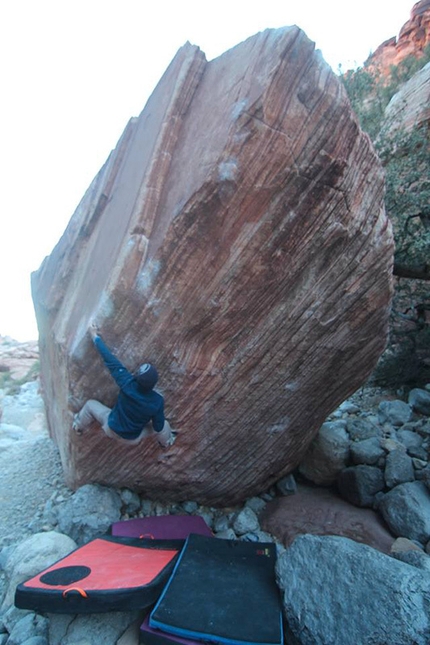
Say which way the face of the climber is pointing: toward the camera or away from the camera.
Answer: away from the camera

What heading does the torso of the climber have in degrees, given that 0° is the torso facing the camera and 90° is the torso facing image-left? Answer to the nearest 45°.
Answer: approximately 180°

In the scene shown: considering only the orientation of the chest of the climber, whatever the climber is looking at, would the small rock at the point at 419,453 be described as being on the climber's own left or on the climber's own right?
on the climber's own right

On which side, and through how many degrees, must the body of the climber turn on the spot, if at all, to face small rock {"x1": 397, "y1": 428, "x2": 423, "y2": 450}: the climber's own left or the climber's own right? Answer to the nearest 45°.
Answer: approximately 90° to the climber's own right

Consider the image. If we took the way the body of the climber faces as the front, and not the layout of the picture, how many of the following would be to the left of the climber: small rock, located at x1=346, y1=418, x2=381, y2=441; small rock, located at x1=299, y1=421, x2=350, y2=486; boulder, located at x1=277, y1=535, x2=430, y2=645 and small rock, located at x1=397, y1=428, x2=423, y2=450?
0

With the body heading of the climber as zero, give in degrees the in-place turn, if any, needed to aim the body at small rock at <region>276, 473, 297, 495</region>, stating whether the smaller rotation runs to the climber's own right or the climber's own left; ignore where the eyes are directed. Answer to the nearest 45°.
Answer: approximately 45° to the climber's own right

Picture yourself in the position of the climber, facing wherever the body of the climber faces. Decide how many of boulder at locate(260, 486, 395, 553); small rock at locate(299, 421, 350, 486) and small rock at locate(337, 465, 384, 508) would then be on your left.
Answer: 0

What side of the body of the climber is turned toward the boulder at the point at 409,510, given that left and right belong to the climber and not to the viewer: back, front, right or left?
right

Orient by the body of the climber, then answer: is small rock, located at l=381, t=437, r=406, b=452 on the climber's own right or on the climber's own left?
on the climber's own right

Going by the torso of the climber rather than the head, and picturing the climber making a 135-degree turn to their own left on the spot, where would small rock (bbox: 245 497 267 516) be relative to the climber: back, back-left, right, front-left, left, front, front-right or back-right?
back

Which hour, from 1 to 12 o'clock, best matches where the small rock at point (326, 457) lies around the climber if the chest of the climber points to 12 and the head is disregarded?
The small rock is roughly at 2 o'clock from the climber.
